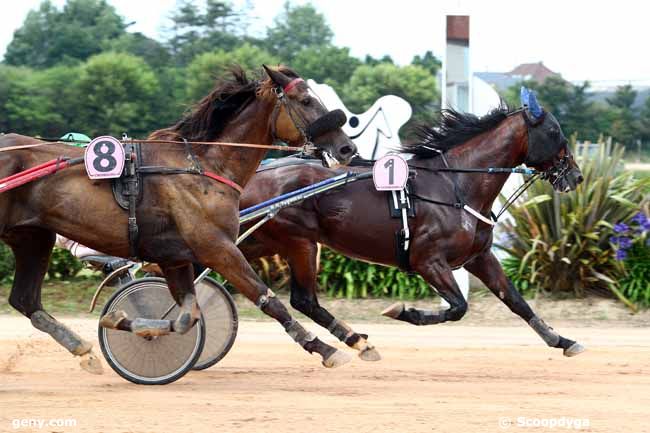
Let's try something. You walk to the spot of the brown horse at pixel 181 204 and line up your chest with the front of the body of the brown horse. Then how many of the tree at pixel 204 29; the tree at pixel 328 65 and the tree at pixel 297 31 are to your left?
3

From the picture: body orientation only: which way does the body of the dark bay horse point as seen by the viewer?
to the viewer's right

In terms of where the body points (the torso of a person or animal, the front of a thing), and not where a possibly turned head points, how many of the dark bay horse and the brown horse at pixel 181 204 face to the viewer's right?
2

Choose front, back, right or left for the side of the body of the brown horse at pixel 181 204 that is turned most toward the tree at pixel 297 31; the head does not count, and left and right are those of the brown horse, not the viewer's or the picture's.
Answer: left

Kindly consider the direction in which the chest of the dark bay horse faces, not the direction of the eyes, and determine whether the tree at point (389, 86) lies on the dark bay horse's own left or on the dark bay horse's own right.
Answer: on the dark bay horse's own left

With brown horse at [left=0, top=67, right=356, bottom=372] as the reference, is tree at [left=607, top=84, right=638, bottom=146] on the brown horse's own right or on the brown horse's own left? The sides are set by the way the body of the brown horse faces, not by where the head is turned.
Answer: on the brown horse's own left

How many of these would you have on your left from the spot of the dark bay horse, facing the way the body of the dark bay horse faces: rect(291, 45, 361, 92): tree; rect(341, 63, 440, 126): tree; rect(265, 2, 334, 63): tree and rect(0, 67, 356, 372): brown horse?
3

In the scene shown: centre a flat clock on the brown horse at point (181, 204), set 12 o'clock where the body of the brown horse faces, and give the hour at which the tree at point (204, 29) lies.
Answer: The tree is roughly at 9 o'clock from the brown horse.

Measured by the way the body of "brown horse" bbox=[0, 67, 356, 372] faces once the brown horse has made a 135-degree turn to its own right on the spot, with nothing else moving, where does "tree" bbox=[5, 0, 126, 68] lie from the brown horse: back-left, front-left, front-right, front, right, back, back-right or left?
back-right

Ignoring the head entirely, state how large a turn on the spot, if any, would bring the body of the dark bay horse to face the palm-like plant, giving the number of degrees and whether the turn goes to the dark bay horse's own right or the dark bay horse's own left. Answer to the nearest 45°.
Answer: approximately 45° to the dark bay horse's own left

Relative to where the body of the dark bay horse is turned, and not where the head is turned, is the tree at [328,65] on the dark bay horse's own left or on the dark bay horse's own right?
on the dark bay horse's own left

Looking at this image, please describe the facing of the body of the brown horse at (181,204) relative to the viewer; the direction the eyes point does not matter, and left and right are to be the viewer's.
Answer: facing to the right of the viewer

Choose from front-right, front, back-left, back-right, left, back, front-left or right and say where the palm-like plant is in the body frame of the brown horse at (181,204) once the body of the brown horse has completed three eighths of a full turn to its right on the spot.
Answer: back
